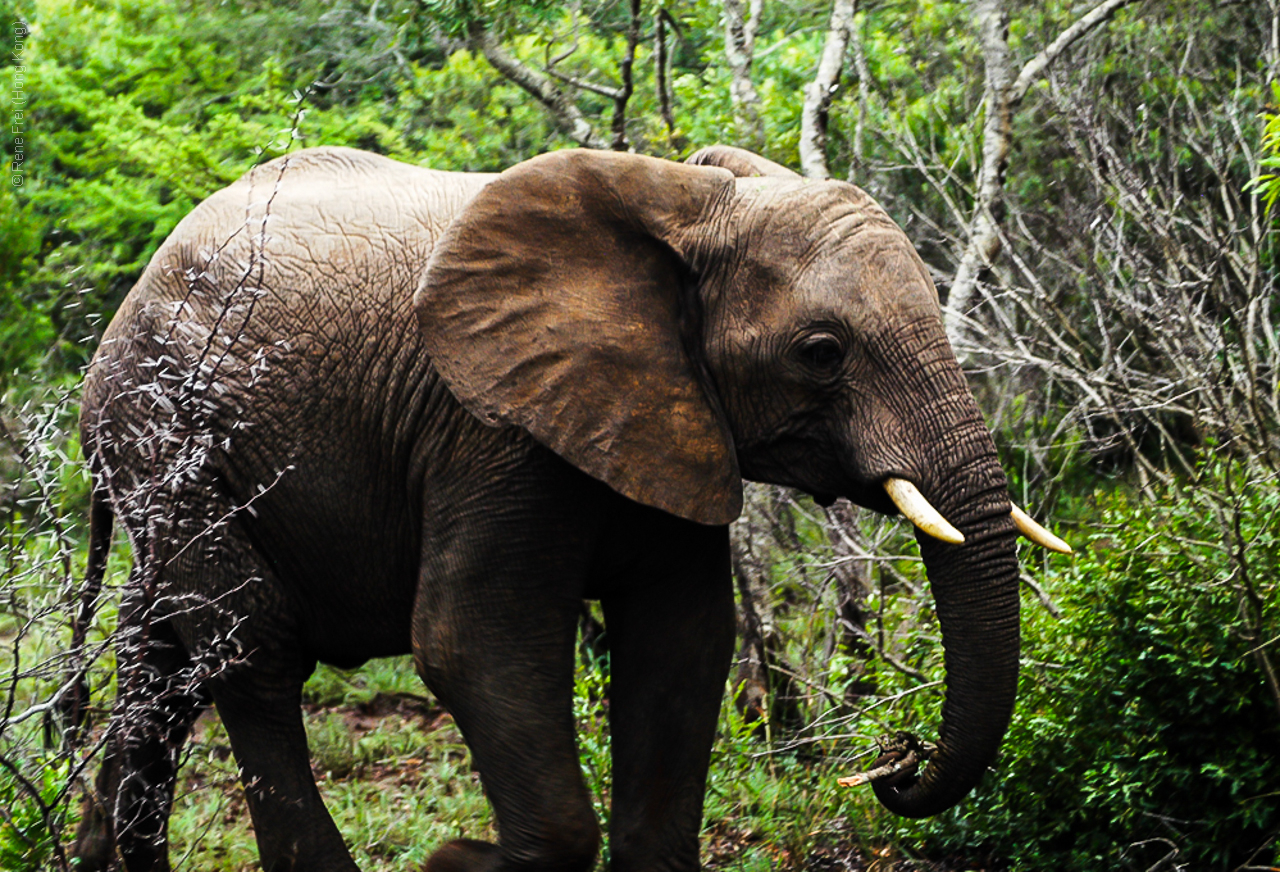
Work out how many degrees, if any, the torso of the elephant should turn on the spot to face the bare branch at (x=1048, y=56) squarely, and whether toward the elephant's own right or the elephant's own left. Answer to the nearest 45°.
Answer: approximately 45° to the elephant's own left

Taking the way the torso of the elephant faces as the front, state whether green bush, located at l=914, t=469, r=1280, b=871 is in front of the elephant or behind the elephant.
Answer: in front

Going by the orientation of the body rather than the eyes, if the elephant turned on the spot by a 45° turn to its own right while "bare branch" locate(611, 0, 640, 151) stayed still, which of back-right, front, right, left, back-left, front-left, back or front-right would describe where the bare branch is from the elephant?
back-left

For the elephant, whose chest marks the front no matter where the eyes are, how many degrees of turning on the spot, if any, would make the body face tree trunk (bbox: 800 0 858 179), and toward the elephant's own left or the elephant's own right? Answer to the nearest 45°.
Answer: approximately 45° to the elephant's own left

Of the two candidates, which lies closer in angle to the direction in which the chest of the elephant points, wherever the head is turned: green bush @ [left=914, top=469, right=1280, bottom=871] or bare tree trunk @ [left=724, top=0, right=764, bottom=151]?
the green bush

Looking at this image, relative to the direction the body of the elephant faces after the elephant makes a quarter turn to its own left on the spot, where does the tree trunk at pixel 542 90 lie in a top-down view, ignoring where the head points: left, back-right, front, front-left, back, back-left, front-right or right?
front

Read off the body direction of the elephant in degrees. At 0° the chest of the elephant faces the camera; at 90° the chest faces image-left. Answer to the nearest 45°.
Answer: approximately 270°

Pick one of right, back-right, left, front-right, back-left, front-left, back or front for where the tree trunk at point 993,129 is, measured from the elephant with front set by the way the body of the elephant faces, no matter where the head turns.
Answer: front-left
